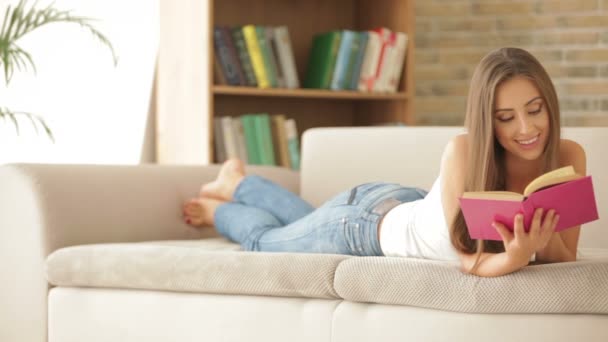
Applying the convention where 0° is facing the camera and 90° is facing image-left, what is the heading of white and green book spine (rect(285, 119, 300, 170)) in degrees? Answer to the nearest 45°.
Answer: approximately 0°

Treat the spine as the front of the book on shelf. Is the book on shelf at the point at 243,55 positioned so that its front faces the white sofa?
yes

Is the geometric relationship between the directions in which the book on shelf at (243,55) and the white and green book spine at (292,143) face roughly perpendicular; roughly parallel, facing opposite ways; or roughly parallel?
roughly parallel

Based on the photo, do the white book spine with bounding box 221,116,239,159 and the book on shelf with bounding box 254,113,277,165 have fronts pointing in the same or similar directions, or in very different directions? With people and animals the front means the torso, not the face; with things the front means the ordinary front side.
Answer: same or similar directions

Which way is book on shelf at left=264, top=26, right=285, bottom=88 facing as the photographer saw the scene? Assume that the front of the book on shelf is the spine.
facing the viewer

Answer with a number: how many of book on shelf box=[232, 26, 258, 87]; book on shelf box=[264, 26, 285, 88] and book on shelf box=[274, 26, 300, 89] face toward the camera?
3

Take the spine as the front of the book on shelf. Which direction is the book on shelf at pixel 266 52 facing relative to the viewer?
toward the camera

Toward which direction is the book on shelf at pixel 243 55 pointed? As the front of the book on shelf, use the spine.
toward the camera
